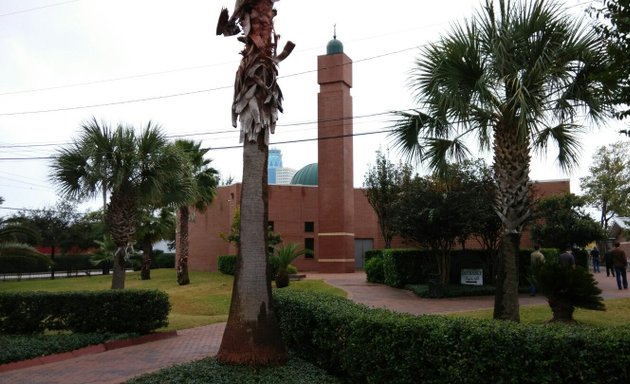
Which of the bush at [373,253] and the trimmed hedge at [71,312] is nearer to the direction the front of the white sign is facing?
the trimmed hedge

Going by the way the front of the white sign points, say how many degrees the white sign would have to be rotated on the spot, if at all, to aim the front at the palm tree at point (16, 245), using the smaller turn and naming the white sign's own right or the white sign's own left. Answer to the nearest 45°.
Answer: approximately 45° to the white sign's own right

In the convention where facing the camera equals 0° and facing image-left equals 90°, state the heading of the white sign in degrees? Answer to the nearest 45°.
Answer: approximately 0°

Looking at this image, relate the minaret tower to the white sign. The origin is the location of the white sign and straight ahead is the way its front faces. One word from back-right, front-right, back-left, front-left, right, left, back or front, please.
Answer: back-right
